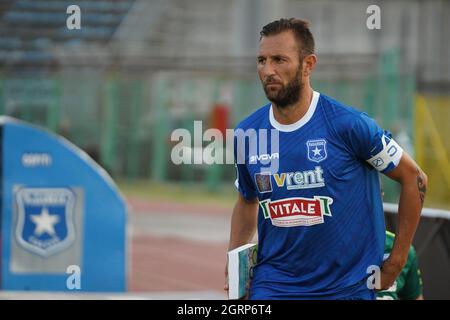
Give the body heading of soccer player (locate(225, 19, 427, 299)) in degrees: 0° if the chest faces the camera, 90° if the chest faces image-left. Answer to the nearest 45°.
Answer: approximately 45°

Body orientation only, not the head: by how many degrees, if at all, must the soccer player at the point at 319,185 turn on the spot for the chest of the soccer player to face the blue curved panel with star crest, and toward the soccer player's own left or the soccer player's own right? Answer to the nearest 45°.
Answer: approximately 90° to the soccer player's own right

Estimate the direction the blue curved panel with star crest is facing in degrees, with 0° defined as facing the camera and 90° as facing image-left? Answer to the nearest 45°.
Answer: approximately 0°
